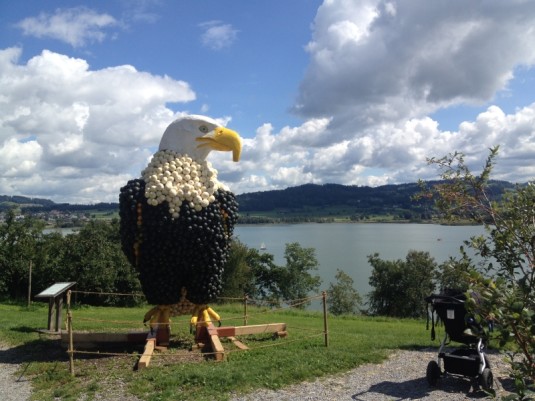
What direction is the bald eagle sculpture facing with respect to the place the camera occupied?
facing the viewer

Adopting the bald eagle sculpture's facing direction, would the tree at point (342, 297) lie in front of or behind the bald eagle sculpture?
behind

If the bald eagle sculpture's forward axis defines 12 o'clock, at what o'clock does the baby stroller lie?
The baby stroller is roughly at 10 o'clock from the bald eagle sculpture.

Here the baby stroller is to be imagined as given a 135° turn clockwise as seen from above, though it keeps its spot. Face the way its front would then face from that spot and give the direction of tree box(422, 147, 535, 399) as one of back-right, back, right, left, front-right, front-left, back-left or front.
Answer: front

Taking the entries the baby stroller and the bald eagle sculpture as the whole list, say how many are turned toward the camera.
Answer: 1

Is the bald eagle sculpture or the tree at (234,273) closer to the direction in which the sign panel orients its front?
the bald eagle sculpture

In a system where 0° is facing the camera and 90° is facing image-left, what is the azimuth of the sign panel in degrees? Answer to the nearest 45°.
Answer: approximately 45°
